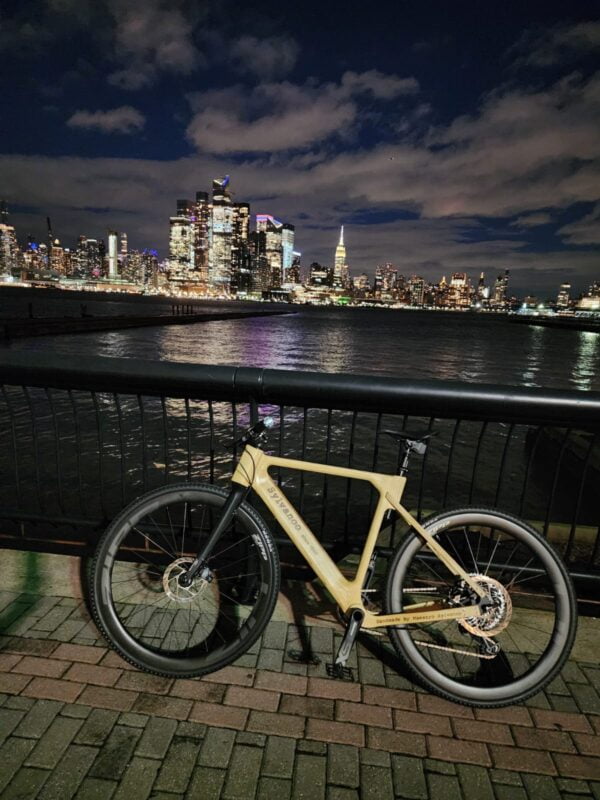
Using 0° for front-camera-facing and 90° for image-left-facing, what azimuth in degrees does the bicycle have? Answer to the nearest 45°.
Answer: approximately 90°

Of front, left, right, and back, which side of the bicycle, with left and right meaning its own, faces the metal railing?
right
